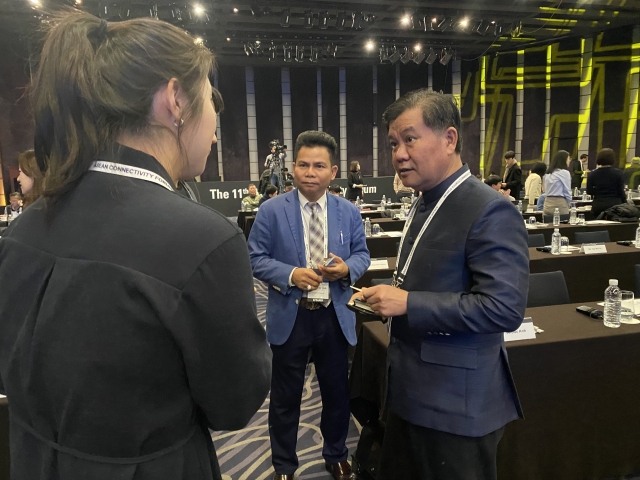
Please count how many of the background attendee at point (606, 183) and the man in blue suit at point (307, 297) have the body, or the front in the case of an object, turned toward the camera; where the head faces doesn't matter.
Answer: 1

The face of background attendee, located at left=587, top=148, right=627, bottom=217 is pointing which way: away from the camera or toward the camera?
away from the camera

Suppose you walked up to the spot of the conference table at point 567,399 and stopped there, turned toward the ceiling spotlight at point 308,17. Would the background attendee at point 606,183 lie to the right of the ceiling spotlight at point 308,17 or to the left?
right

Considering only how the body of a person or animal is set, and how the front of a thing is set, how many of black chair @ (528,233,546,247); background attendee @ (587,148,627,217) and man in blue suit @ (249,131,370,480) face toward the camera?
1

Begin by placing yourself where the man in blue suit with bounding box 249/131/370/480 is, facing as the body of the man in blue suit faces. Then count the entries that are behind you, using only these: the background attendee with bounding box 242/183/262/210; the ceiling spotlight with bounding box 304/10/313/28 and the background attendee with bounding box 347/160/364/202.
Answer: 3

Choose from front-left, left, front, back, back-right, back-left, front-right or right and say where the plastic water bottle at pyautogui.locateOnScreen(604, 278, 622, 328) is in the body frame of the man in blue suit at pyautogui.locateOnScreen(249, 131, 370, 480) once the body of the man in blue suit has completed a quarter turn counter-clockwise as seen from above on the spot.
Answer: front

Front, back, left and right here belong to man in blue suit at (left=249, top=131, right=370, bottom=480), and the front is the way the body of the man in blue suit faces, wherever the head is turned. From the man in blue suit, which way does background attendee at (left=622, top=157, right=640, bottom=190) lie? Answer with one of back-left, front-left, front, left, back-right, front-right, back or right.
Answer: back-left

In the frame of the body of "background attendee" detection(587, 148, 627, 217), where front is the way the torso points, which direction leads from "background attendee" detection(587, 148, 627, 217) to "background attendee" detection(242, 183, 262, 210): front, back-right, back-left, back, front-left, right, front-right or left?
left

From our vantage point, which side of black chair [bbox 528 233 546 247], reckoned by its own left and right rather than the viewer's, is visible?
back

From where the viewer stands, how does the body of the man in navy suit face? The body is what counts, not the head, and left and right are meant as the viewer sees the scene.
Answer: facing the viewer and to the left of the viewer

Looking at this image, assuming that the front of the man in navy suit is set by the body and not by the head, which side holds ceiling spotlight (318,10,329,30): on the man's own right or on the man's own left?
on the man's own right

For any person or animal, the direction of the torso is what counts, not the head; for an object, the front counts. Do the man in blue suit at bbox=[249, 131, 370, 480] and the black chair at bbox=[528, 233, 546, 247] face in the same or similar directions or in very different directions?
very different directions

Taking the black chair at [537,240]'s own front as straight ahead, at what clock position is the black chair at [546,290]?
the black chair at [546,290] is roughly at 6 o'clock from the black chair at [537,240].

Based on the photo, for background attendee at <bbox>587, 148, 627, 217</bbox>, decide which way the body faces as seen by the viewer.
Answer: away from the camera
